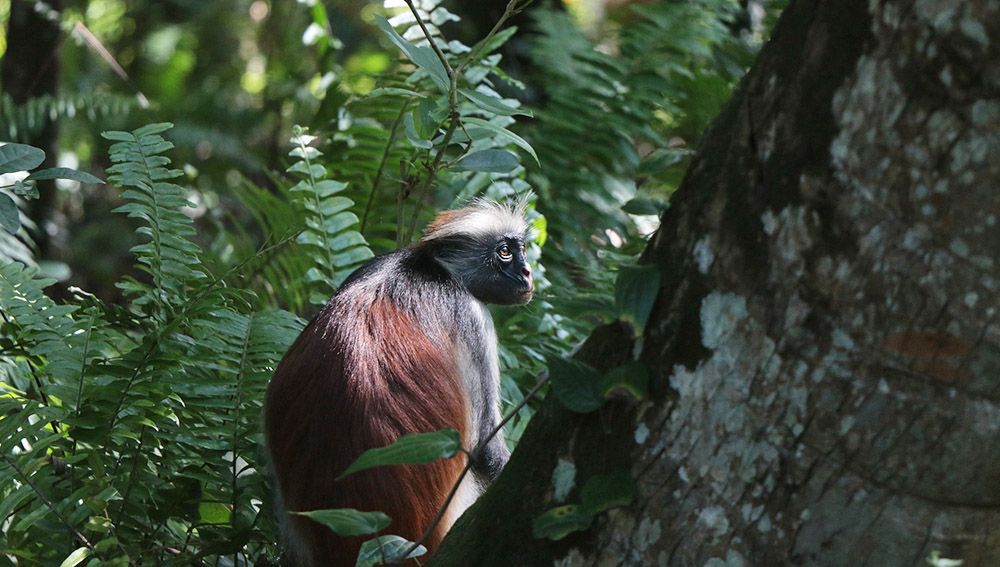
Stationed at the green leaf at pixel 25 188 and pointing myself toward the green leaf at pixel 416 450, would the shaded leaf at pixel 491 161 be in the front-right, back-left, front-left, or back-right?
front-left

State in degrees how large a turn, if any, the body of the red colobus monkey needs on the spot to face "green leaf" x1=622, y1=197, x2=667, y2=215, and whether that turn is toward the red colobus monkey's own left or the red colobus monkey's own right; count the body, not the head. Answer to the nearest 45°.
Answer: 0° — it already faces it

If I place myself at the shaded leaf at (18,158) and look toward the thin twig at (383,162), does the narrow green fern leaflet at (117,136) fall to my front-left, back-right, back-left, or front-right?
front-left

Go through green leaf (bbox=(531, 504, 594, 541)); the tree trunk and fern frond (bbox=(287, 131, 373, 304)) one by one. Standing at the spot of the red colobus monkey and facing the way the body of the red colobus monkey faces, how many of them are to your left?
1

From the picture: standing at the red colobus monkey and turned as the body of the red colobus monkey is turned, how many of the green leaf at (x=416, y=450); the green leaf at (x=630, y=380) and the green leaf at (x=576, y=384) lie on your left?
0

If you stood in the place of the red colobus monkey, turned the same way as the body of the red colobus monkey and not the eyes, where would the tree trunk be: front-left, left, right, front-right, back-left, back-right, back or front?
front-right

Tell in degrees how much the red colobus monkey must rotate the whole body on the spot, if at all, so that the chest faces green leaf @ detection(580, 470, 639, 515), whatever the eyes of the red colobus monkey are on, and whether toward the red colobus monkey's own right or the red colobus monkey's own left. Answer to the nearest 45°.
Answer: approximately 90° to the red colobus monkey's own right

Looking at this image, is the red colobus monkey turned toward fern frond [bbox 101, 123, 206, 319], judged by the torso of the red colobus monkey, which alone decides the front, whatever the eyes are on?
no

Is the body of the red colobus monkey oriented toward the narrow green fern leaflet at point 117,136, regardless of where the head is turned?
no

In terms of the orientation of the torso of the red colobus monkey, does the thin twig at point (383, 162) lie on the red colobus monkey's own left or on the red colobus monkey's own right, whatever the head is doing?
on the red colobus monkey's own left
